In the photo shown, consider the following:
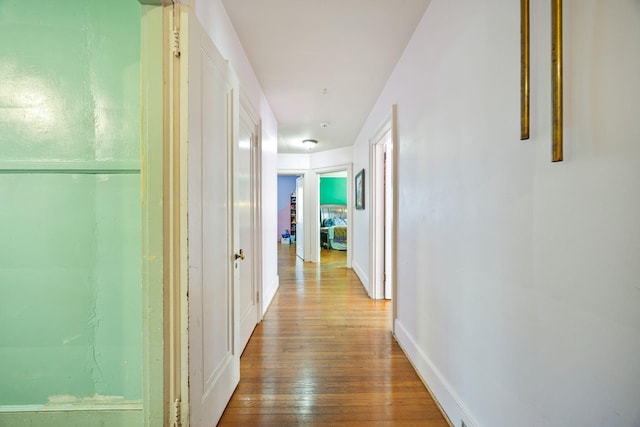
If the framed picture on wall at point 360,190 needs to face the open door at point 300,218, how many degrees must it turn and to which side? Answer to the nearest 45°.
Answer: approximately 45° to its right

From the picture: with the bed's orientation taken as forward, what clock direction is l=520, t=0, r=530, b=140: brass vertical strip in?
The brass vertical strip is roughly at 12 o'clock from the bed.

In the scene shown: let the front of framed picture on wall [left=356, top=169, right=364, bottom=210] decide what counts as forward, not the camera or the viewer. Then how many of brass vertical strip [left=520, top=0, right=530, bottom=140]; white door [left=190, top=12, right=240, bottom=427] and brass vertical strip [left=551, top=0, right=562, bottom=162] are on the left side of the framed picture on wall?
3

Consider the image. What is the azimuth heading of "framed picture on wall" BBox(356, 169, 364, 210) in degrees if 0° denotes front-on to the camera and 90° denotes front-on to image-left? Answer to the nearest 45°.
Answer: approximately 90°

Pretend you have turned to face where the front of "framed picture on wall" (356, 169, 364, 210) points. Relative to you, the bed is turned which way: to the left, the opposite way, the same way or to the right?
to the left

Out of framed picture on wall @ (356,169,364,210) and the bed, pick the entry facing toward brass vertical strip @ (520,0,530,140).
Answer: the bed

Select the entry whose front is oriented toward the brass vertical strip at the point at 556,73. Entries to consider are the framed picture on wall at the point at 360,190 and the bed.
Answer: the bed

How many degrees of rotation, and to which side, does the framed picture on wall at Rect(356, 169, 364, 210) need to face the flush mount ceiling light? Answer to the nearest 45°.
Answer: approximately 45° to its right

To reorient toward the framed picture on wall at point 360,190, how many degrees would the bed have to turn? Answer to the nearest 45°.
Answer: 0° — it already faces it

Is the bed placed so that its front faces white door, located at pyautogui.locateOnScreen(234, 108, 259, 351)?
yes
